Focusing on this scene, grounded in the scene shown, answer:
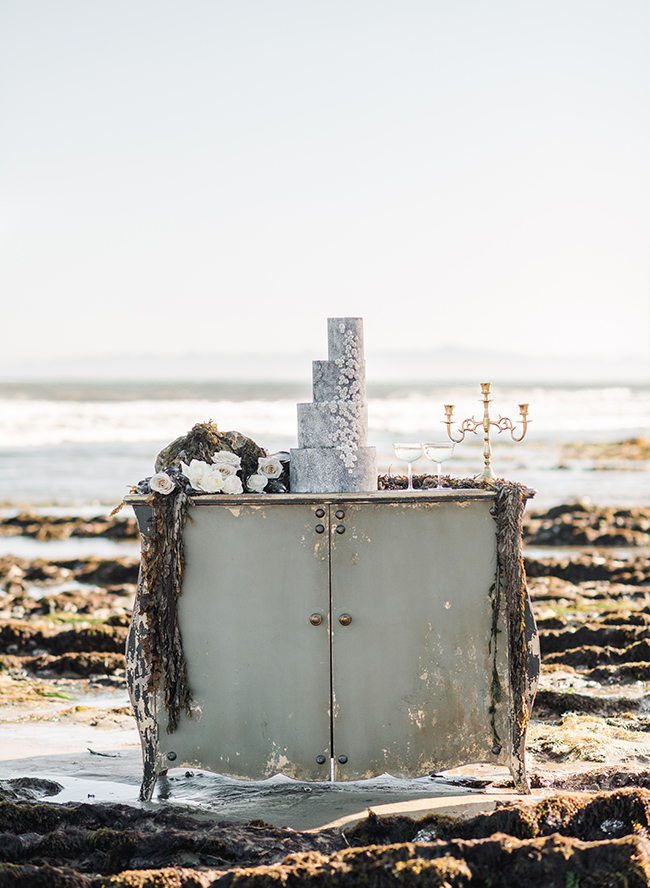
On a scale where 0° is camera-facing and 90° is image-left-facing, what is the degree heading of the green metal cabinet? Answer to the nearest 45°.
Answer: approximately 0°
